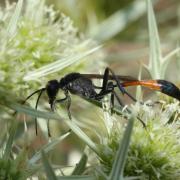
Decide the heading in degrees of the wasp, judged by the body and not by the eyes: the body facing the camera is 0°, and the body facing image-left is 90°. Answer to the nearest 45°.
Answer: approximately 90°
